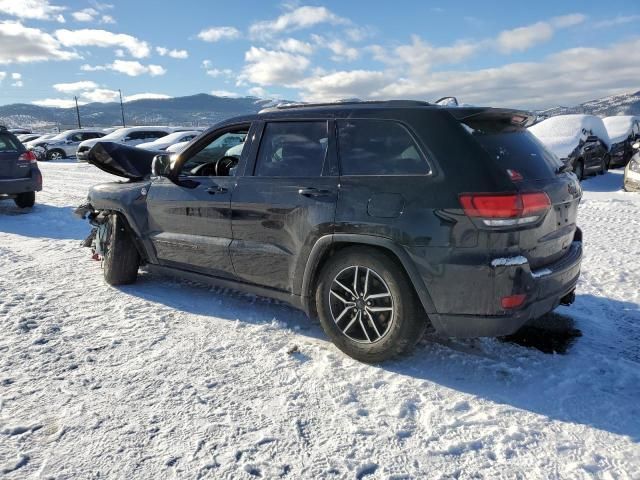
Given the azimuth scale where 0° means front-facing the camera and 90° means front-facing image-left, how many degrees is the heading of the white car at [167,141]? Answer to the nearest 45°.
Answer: approximately 45°

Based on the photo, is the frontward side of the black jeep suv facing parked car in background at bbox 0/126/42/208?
yes

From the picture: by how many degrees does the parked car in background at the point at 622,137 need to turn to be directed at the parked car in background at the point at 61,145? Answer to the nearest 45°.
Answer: approximately 45° to its right

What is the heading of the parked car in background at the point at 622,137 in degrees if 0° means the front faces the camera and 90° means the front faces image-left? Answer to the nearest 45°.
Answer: approximately 45°

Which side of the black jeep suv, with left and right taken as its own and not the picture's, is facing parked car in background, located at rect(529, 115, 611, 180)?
right

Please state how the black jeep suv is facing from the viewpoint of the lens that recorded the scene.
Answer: facing away from the viewer and to the left of the viewer
